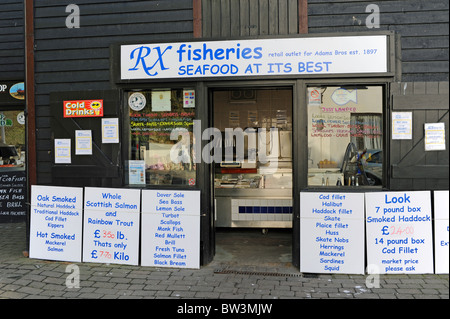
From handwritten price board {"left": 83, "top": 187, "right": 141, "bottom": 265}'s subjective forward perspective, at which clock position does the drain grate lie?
The drain grate is roughly at 10 o'clock from the handwritten price board.

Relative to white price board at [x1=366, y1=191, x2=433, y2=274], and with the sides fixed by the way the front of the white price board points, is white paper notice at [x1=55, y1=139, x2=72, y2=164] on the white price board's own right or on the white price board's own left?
on the white price board's own right

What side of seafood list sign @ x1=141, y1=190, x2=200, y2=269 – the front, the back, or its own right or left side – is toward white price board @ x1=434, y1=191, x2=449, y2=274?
left

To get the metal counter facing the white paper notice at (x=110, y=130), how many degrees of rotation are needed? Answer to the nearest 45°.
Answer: approximately 45° to its right

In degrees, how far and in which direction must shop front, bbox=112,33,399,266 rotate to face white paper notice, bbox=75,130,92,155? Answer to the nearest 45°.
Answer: approximately 90° to its right

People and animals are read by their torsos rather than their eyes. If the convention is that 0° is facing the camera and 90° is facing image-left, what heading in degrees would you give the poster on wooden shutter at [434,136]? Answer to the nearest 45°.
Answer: approximately 0°

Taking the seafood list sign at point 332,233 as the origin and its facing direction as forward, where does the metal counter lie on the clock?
The metal counter is roughly at 5 o'clock from the seafood list sign.

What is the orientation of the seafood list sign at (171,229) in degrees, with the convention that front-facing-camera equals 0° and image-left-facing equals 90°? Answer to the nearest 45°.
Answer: approximately 0°

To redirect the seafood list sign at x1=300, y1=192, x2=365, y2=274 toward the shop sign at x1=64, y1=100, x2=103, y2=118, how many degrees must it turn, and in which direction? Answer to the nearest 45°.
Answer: approximately 90° to its right

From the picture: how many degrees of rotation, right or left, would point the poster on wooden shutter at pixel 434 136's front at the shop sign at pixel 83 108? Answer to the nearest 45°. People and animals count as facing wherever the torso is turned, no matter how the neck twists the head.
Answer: approximately 90° to its right
